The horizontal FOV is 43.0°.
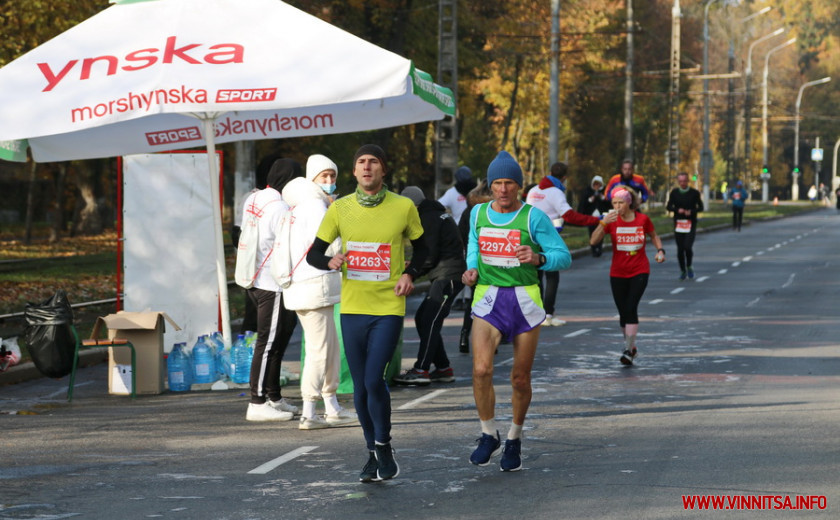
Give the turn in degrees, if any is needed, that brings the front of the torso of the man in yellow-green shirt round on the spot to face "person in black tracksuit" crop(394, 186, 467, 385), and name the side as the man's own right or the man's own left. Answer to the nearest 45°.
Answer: approximately 180°

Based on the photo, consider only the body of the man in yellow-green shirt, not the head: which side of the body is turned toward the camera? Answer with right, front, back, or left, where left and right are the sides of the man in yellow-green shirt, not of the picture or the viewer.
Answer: front

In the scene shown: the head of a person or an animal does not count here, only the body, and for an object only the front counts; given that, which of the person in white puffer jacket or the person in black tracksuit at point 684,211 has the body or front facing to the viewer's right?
the person in white puffer jacket

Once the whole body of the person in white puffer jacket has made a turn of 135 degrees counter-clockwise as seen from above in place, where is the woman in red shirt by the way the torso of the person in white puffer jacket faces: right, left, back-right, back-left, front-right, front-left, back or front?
right

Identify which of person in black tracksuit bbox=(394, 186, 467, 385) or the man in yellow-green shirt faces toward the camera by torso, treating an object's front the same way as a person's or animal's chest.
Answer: the man in yellow-green shirt

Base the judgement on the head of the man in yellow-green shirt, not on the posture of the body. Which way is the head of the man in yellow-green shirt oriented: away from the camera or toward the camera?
toward the camera

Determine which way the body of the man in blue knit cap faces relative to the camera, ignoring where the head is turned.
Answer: toward the camera

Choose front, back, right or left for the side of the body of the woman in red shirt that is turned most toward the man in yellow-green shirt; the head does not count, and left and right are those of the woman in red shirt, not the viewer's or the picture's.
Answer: front

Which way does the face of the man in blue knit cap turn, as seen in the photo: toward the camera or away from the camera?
toward the camera

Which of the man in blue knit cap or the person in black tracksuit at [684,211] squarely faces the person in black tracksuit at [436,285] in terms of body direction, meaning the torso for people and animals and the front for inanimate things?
the person in black tracksuit at [684,211]
